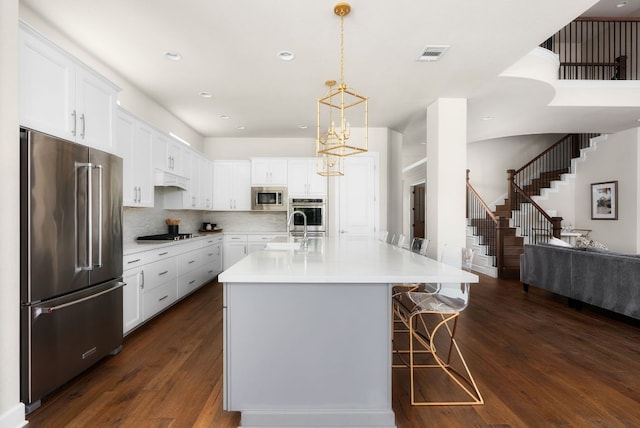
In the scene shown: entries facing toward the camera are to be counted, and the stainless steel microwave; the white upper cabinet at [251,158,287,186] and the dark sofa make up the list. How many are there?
2

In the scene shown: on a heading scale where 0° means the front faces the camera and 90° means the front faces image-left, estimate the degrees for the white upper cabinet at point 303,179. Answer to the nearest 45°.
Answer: approximately 0°

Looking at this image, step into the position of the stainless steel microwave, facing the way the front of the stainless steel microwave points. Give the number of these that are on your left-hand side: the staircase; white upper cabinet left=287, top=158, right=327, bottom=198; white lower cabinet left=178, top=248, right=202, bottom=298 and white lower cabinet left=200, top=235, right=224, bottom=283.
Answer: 2

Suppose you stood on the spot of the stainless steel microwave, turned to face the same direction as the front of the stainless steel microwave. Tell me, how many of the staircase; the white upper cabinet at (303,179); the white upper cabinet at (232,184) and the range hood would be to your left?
2

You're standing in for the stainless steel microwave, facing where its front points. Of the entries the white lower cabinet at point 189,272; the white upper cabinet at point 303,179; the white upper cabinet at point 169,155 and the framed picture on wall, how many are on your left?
2

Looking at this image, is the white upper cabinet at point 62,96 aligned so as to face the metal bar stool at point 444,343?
yes

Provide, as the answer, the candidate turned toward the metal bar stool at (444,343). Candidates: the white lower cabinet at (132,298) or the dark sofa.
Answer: the white lower cabinet

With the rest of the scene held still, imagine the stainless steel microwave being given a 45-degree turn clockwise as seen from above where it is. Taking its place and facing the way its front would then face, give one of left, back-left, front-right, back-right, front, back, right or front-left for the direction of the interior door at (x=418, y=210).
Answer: back
